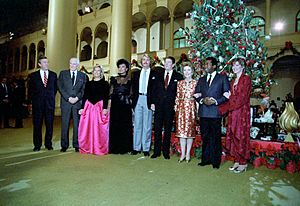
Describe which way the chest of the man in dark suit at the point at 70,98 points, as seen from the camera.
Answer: toward the camera

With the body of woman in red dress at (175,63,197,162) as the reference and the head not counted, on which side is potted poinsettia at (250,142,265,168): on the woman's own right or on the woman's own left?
on the woman's own left

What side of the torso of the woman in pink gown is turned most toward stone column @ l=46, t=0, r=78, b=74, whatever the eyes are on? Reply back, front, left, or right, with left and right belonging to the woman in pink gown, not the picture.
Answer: back

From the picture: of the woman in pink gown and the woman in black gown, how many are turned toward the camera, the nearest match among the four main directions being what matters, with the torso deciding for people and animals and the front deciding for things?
2

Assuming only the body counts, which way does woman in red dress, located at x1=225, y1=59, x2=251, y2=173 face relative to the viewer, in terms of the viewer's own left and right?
facing the viewer and to the left of the viewer

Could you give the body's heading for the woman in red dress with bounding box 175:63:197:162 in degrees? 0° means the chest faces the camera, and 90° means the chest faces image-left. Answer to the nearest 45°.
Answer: approximately 0°

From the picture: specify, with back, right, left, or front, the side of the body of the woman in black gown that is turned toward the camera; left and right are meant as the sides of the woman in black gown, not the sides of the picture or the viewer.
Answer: front

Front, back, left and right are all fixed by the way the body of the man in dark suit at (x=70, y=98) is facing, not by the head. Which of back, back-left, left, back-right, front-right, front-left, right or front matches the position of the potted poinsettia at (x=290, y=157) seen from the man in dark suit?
front-left

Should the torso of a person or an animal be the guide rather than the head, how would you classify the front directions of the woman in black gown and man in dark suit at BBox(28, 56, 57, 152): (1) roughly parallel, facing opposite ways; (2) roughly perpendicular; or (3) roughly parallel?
roughly parallel

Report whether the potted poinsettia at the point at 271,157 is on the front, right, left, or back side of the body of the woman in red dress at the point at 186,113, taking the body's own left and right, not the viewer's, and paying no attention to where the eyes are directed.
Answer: left

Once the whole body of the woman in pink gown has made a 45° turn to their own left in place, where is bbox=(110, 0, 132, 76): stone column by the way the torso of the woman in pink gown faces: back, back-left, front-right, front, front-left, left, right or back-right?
back-left

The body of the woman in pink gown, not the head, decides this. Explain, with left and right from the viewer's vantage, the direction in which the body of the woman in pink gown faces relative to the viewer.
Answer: facing the viewer
